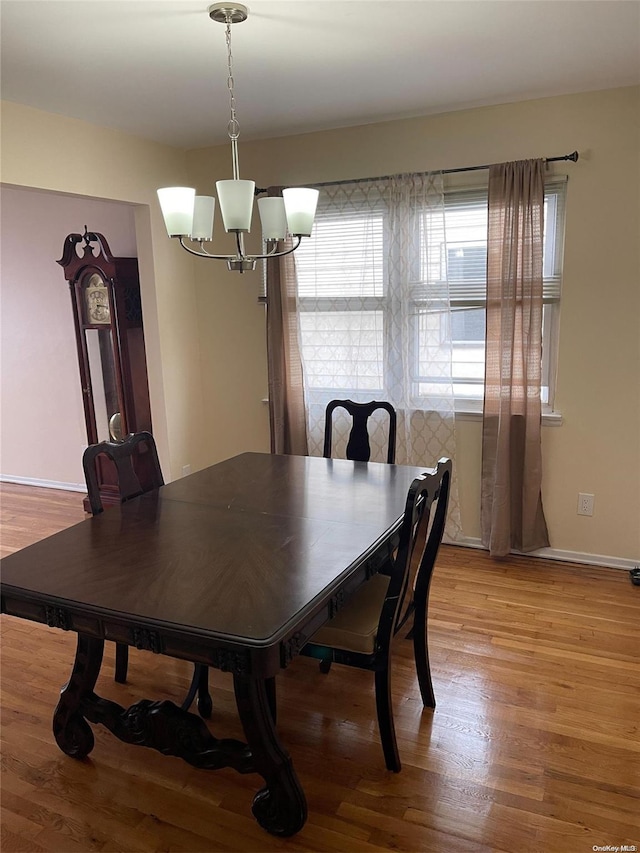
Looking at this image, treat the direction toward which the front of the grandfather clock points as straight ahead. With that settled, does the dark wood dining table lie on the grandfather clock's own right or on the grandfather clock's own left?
on the grandfather clock's own left

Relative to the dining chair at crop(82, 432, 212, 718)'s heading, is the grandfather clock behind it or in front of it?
behind

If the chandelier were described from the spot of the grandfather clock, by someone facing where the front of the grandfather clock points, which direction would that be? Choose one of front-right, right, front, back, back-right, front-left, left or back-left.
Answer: front-left

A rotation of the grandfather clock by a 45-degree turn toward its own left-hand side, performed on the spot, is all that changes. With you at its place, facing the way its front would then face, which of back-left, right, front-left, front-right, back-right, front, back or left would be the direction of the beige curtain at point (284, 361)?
front-left

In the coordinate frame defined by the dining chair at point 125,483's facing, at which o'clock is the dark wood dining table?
The dark wood dining table is roughly at 1 o'clock from the dining chair.

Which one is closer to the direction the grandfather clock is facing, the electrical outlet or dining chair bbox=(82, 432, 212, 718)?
the dining chair

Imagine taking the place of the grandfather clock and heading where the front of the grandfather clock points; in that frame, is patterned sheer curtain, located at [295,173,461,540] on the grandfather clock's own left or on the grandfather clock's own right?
on the grandfather clock's own left

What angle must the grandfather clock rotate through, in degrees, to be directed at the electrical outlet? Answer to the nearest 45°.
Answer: approximately 90° to its left

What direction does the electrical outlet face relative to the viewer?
toward the camera

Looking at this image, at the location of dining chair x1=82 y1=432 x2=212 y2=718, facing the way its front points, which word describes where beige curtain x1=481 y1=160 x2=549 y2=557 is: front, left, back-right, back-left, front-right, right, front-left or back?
front-left

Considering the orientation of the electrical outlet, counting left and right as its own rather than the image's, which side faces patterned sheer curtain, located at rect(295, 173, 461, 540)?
right

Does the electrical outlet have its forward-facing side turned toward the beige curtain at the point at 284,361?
no

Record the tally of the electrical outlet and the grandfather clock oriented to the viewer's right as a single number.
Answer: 0

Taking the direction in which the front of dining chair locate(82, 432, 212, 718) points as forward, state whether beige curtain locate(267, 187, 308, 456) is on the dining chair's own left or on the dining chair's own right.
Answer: on the dining chair's own left

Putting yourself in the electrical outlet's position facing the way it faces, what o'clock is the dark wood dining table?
The dark wood dining table is roughly at 1 o'clock from the electrical outlet.

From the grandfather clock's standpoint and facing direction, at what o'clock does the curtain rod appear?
The curtain rod is roughly at 9 o'clock from the grandfather clock.

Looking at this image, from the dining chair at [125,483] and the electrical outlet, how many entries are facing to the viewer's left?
0

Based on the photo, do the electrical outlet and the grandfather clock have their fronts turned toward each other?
no

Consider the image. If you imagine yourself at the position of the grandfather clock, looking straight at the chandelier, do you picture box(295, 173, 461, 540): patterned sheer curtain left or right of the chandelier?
left
